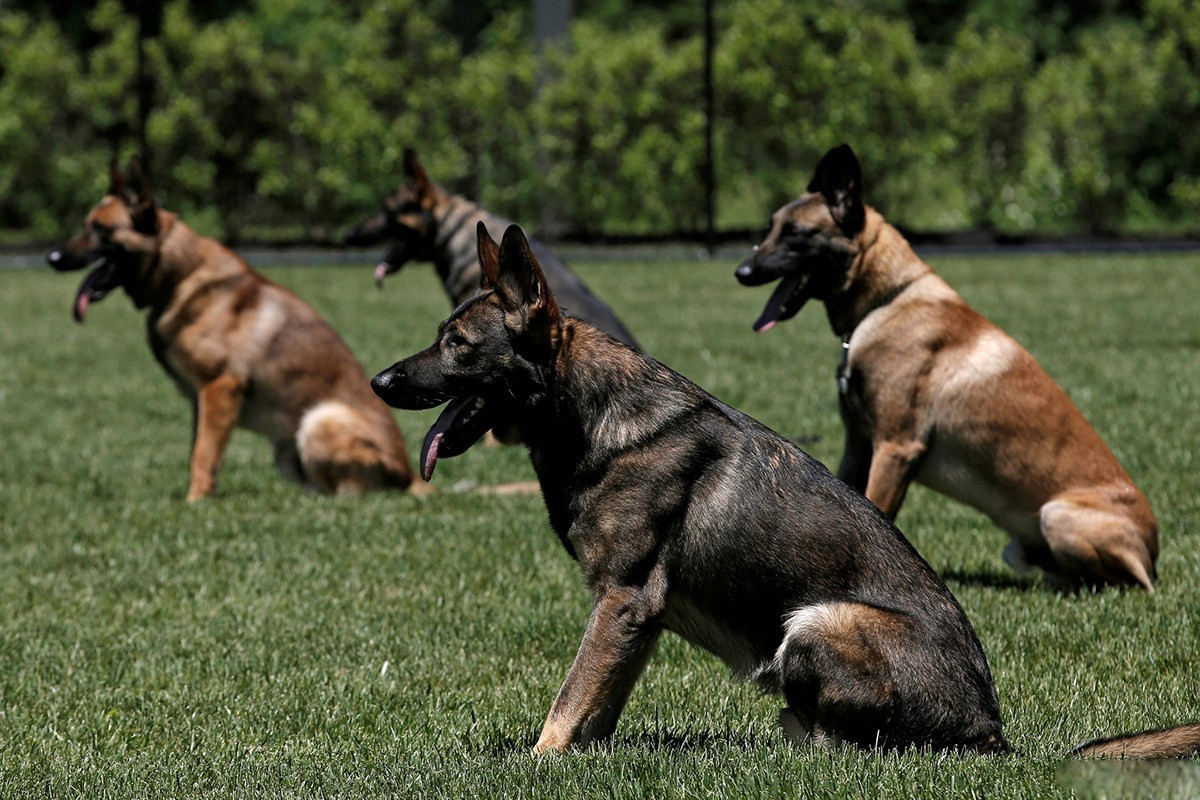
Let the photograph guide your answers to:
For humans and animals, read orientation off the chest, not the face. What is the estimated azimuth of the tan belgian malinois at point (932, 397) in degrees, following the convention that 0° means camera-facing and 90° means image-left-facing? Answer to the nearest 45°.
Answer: approximately 90°

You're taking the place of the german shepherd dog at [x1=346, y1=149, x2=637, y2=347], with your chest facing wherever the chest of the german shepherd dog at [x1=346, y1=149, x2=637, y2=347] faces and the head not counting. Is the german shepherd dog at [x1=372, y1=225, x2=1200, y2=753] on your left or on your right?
on your left

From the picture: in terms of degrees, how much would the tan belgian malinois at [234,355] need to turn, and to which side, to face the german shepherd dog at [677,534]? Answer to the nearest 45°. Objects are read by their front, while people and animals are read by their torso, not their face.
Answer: approximately 90° to its left

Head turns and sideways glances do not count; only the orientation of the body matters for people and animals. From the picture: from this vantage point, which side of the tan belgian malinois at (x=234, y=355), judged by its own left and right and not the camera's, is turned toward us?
left

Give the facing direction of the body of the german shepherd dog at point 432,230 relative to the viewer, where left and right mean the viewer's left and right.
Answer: facing to the left of the viewer

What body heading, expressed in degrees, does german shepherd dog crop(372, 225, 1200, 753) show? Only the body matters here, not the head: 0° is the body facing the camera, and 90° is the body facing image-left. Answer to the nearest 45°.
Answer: approximately 90°

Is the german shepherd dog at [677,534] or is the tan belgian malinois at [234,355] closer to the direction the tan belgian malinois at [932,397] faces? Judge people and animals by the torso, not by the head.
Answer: the tan belgian malinois

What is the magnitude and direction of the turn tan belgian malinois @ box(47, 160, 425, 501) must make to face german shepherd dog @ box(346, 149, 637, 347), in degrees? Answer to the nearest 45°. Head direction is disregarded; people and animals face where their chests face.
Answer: approximately 135° to its right
